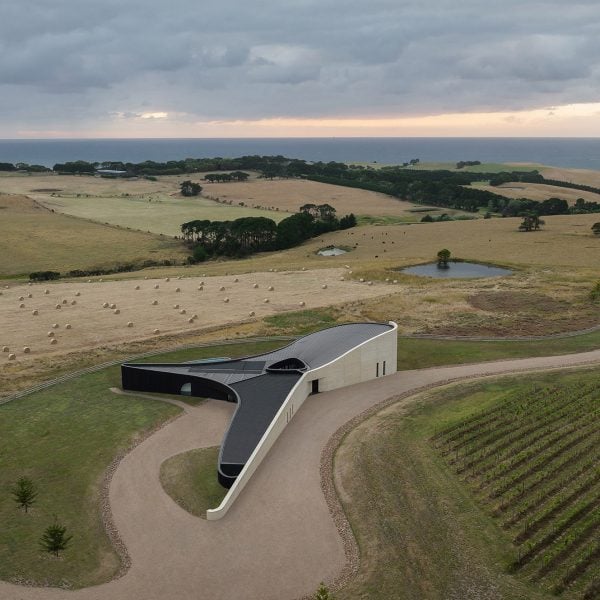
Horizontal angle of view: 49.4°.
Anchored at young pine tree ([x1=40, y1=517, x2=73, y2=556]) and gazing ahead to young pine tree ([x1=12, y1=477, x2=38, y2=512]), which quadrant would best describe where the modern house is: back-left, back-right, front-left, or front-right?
front-right
